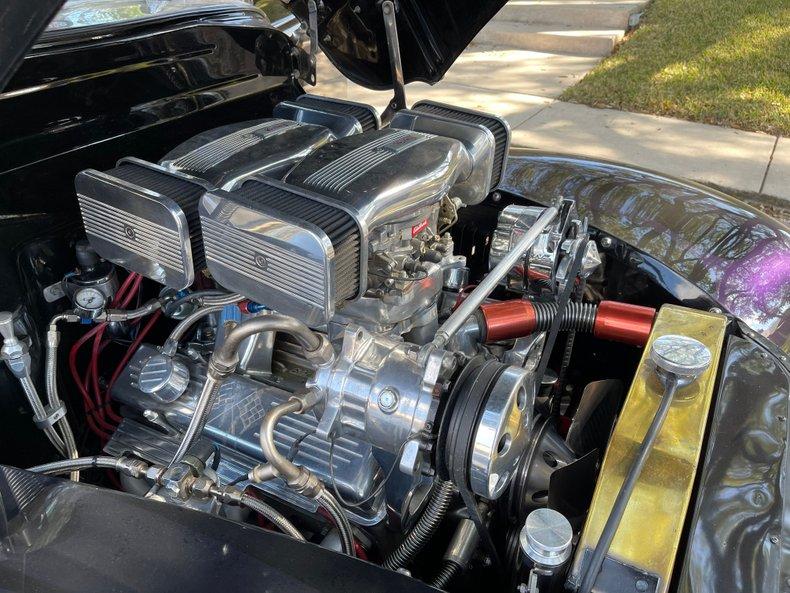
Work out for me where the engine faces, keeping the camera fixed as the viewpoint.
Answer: facing the viewer and to the right of the viewer
